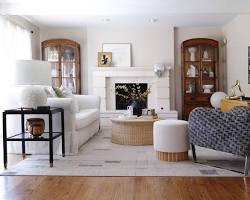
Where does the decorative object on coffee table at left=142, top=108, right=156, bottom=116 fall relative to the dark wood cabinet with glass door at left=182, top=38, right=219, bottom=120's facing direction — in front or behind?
in front

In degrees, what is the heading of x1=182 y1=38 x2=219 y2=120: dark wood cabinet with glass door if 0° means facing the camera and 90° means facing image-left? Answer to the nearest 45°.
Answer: approximately 0°

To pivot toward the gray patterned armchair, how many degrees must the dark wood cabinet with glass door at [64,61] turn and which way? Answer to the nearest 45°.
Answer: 0° — it already faces it

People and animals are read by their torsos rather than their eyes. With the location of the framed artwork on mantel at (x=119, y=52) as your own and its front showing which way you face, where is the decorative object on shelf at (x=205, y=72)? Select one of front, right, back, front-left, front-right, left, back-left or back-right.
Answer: left

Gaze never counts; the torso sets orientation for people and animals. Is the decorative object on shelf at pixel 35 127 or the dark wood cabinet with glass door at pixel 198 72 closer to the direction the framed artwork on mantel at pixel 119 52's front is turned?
the decorative object on shelf

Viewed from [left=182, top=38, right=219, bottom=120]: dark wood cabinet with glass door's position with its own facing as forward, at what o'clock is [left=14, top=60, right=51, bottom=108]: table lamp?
The table lamp is roughly at 1 o'clock from the dark wood cabinet with glass door.

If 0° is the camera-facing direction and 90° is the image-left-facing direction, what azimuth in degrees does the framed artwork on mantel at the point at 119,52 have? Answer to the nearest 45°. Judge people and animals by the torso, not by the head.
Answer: approximately 0°

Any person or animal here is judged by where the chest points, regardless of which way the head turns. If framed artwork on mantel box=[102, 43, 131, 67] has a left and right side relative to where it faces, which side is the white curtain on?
on its right

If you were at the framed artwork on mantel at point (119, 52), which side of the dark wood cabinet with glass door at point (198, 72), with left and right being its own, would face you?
right

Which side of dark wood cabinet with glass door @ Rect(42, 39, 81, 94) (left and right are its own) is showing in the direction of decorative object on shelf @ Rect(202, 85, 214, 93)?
left

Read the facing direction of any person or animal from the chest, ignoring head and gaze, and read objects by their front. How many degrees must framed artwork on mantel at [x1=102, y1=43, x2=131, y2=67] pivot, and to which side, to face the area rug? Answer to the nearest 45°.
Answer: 0° — it already faces it

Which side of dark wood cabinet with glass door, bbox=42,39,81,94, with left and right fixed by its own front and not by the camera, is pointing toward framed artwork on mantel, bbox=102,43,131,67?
left

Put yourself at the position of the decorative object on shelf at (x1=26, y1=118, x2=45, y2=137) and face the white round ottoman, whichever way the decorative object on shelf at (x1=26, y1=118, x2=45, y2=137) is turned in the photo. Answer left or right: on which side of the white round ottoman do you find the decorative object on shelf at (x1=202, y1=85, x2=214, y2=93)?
left

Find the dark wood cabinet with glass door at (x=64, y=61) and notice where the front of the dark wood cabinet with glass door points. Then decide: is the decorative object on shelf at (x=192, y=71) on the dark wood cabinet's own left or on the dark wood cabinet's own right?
on the dark wood cabinet's own left
